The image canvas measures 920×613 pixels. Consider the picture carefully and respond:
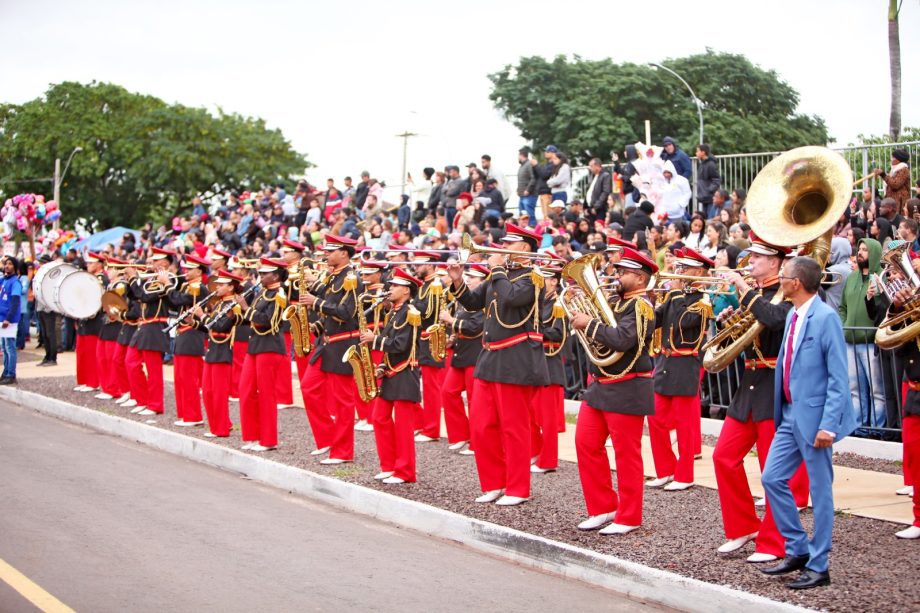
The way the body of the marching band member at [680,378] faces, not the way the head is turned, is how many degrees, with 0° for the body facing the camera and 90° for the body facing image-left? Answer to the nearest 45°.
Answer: approximately 45°

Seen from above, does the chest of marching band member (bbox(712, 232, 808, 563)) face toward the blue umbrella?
no

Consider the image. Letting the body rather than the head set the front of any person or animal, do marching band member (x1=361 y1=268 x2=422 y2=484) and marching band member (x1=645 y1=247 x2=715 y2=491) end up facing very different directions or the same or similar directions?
same or similar directions

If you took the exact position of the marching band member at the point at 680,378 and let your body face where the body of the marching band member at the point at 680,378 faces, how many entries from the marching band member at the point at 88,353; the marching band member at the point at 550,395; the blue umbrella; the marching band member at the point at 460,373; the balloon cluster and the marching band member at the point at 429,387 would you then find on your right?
6

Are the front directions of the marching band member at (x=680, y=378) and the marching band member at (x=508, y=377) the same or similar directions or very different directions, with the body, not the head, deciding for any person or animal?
same or similar directions

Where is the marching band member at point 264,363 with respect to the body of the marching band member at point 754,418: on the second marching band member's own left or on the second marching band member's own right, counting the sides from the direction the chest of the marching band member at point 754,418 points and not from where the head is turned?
on the second marching band member's own right

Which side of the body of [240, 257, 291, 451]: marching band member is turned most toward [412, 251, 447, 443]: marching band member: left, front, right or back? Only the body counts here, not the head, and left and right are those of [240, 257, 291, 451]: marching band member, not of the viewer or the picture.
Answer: back

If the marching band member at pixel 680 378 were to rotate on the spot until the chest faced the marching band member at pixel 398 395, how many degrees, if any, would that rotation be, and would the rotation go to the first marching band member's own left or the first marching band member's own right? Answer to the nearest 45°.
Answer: approximately 45° to the first marching band member's own right

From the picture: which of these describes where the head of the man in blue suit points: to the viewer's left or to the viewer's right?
to the viewer's left

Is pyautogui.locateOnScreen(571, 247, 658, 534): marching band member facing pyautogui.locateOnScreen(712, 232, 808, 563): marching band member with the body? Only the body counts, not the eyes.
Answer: no

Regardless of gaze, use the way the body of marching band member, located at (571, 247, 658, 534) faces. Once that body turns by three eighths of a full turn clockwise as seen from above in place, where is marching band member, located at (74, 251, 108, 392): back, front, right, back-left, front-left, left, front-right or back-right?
front-left

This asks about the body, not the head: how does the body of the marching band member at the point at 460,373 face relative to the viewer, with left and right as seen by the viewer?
facing the viewer and to the left of the viewer

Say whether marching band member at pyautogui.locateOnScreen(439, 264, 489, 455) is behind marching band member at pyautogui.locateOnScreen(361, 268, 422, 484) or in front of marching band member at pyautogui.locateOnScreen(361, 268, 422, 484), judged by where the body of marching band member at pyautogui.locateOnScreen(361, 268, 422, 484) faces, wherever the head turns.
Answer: behind

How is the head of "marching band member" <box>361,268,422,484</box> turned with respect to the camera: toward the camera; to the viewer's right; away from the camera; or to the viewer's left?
to the viewer's left

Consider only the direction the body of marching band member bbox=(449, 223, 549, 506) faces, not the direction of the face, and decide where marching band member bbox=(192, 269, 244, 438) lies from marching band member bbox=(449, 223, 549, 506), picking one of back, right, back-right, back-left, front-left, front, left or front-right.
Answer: right

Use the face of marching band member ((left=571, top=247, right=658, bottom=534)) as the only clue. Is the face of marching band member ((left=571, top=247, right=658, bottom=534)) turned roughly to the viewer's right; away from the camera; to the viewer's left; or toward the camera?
to the viewer's left

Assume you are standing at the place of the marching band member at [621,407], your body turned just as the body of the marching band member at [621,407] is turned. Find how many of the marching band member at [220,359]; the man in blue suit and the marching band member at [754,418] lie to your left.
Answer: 2

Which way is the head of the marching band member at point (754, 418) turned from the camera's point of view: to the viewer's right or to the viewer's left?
to the viewer's left

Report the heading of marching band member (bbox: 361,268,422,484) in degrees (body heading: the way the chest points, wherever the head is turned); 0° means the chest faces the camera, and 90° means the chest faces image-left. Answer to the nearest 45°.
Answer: approximately 45°

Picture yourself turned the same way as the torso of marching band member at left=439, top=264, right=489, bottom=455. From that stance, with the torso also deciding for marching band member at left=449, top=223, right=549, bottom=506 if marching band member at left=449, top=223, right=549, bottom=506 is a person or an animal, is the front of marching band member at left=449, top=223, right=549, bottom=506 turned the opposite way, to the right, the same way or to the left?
the same way
